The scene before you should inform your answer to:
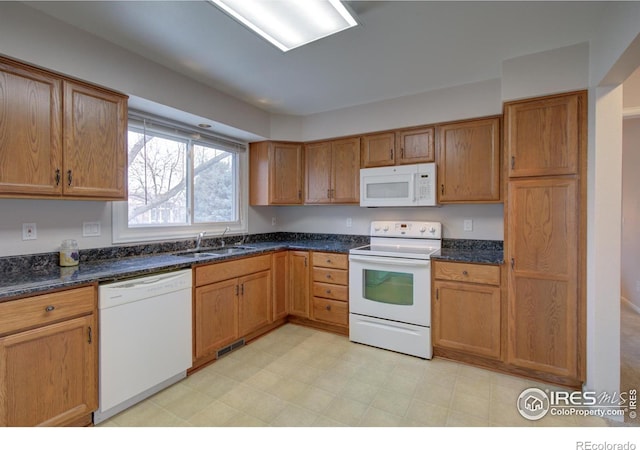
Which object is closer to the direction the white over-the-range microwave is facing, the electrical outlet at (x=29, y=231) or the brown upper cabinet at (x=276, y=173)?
the electrical outlet

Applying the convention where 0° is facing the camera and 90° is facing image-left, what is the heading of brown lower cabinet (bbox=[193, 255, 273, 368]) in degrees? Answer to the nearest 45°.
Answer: approximately 315°

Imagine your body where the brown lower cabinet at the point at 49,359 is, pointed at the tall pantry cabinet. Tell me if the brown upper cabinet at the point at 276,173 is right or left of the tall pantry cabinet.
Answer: left

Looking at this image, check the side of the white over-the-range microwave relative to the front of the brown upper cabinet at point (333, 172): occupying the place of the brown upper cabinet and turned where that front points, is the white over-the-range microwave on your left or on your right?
on your left
